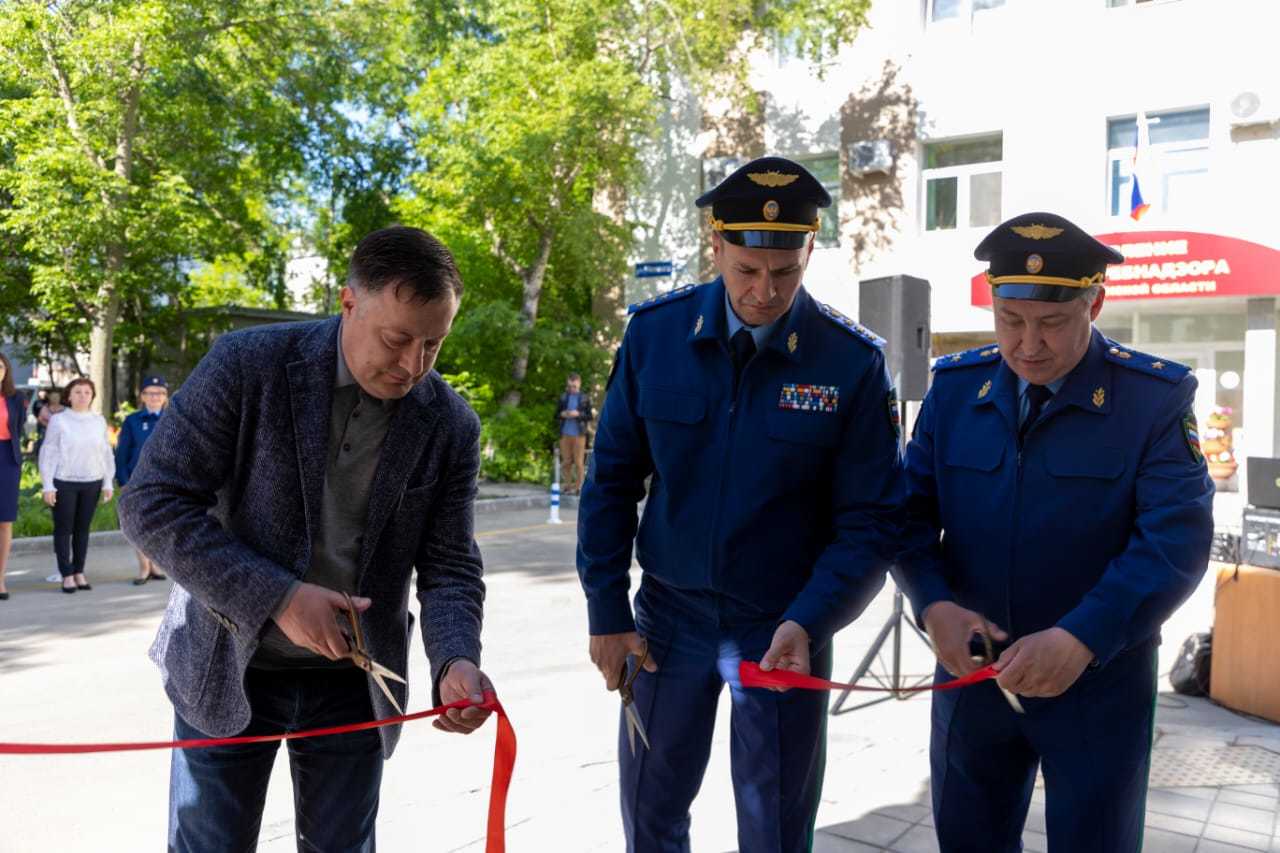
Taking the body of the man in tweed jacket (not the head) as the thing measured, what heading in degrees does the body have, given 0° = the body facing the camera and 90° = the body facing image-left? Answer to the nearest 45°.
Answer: approximately 315°

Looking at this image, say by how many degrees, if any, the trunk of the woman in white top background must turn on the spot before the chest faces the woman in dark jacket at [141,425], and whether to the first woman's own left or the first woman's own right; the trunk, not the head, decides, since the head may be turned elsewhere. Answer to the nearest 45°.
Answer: approximately 90° to the first woman's own left

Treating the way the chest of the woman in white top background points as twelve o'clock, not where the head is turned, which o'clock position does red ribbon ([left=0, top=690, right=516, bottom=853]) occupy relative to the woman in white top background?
The red ribbon is roughly at 12 o'clock from the woman in white top background.

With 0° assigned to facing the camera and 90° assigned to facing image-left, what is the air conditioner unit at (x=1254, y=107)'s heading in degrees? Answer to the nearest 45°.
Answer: approximately 45°

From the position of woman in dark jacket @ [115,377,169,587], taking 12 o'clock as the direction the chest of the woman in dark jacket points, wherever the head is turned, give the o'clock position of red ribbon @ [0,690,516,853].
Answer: The red ribbon is roughly at 12 o'clock from the woman in dark jacket.

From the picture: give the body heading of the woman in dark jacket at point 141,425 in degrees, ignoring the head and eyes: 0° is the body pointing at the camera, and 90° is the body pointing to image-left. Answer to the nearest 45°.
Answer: approximately 0°

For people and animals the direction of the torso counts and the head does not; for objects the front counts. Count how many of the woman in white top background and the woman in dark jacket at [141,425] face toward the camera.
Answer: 2

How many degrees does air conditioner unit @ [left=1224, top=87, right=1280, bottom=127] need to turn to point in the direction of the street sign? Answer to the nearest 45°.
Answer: approximately 45° to its right

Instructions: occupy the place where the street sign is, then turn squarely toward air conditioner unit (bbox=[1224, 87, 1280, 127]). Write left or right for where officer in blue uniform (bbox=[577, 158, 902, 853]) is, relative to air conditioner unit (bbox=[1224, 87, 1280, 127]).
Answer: right

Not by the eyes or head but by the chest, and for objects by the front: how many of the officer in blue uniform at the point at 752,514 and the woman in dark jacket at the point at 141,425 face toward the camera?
2

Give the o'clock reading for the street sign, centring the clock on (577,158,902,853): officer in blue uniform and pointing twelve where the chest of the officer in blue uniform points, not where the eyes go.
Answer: The street sign is roughly at 6 o'clock from the officer in blue uniform.
